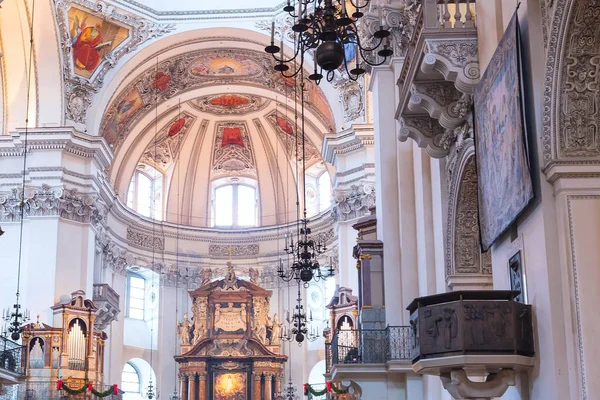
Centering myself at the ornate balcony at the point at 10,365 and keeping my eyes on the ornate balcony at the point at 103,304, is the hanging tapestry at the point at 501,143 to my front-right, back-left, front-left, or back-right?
back-right

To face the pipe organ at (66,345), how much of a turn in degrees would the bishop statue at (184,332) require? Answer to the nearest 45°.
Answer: approximately 45° to its right

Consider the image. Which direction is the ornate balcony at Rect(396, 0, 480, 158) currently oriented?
to the viewer's left

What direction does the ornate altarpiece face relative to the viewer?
toward the camera

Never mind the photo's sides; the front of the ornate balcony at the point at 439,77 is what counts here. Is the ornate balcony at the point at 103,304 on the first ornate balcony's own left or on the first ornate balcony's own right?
on the first ornate balcony's own right

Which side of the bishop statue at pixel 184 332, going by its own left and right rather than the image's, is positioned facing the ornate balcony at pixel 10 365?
front

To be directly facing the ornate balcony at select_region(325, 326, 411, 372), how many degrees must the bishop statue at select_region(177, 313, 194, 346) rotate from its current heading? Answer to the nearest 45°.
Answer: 0° — it already faces it

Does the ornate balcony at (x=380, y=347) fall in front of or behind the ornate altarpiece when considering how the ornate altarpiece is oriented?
in front

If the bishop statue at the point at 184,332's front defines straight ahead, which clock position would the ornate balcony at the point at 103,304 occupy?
The ornate balcony is roughly at 1 o'clock from the bishop statue.

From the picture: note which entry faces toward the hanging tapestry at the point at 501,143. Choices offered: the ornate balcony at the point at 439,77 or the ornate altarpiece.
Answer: the ornate altarpiece

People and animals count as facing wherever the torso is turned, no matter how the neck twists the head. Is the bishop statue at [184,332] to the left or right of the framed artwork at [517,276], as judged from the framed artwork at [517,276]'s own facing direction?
on its right

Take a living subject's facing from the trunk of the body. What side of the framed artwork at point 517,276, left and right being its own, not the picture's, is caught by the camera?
left
